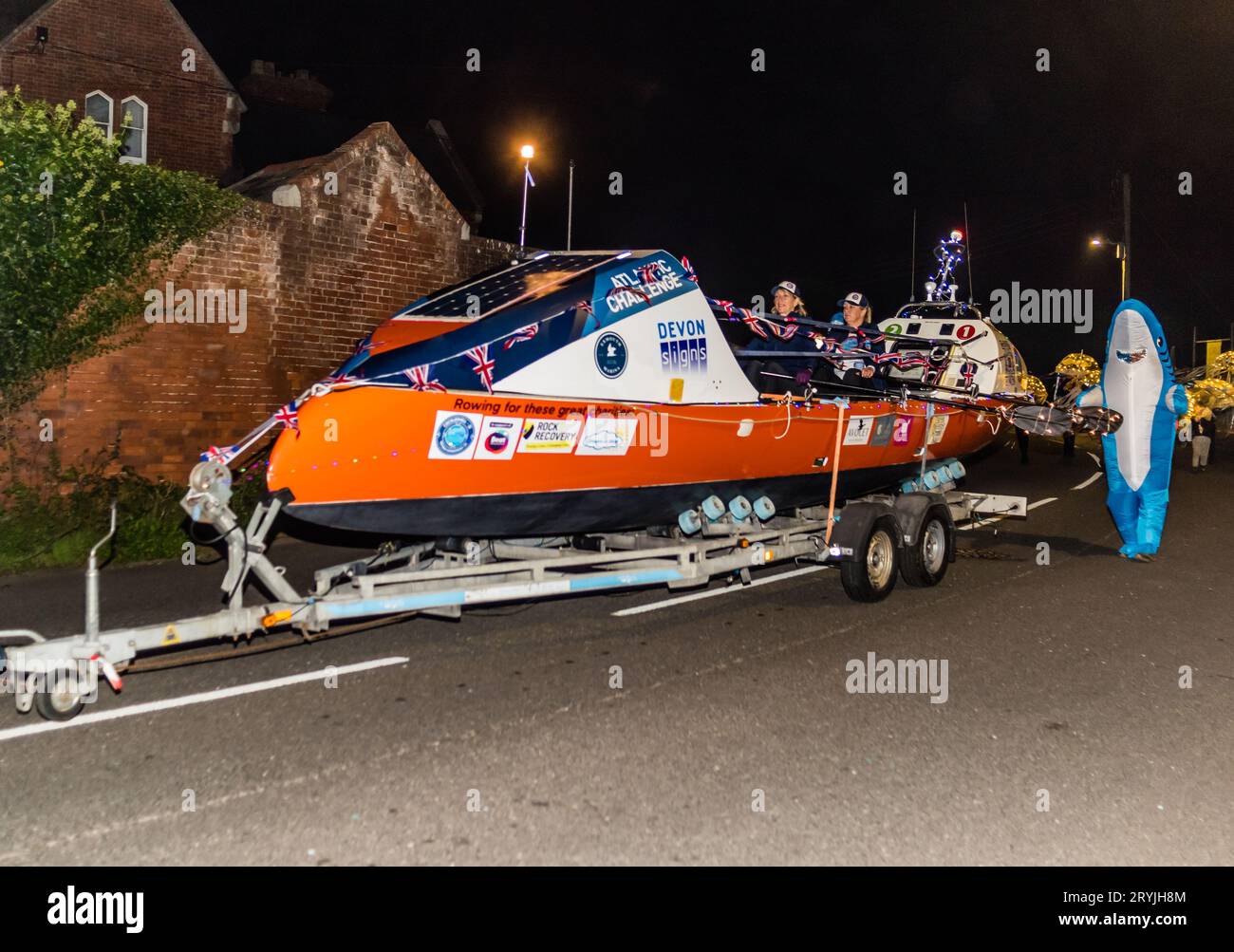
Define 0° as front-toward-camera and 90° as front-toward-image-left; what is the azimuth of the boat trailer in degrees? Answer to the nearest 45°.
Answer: approximately 45°

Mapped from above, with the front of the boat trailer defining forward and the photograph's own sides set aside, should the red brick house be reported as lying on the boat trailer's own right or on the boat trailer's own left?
on the boat trailer's own right

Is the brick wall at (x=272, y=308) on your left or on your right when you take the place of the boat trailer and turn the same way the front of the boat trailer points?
on your right

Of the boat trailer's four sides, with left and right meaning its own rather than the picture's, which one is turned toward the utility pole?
back
